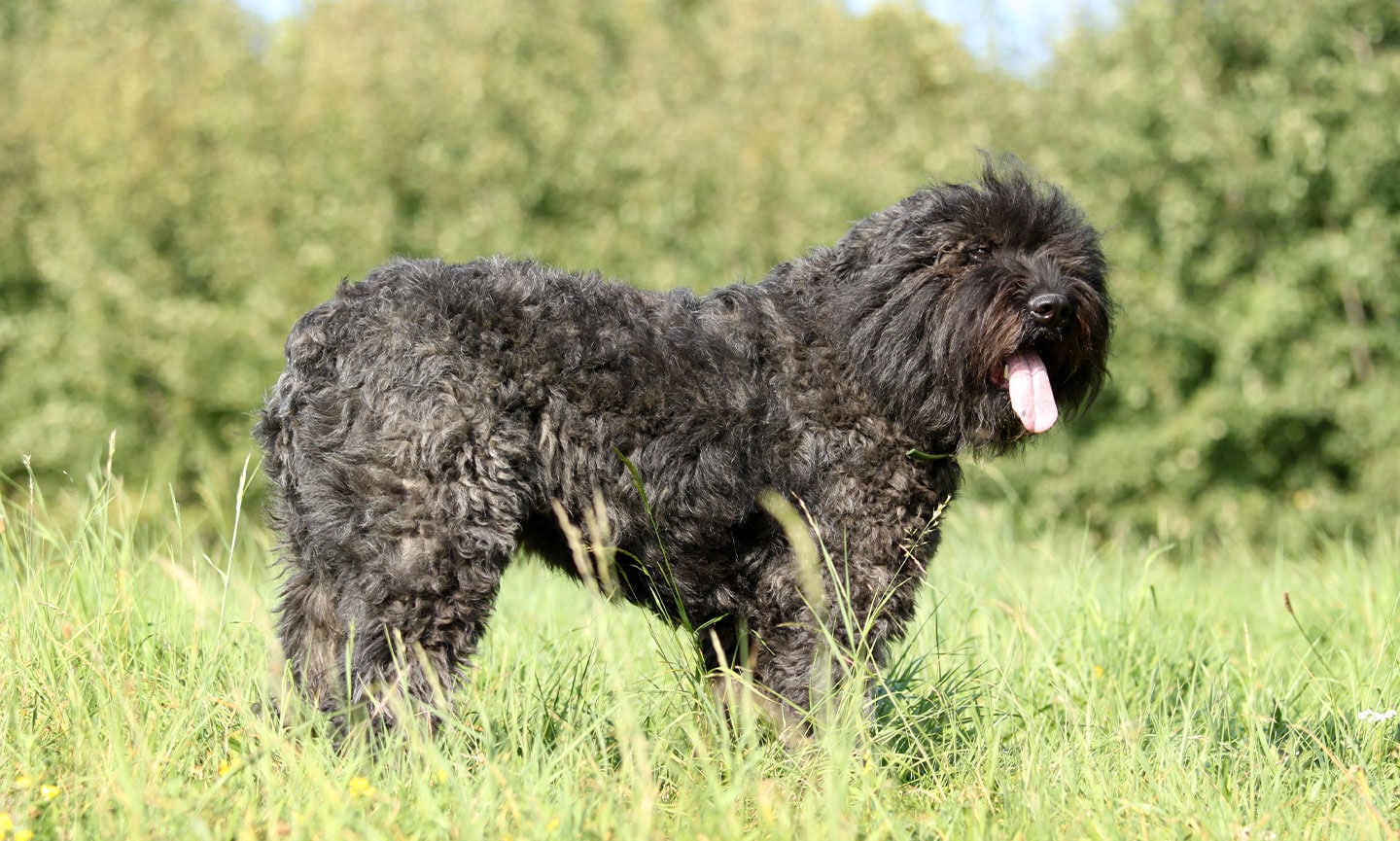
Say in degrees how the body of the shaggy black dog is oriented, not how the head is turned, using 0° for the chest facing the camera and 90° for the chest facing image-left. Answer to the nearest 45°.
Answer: approximately 270°

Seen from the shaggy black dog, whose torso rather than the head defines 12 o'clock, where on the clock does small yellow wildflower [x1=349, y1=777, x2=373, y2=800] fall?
The small yellow wildflower is roughly at 4 o'clock from the shaggy black dog.

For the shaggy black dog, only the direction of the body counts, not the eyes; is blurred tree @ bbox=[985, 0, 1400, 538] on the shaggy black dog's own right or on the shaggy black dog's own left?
on the shaggy black dog's own left

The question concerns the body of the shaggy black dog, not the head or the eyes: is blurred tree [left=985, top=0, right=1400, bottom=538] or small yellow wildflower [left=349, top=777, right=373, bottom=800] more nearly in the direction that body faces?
the blurred tree
